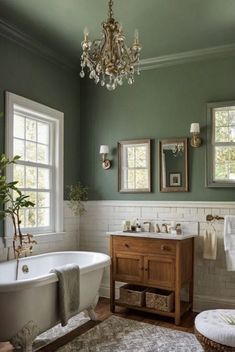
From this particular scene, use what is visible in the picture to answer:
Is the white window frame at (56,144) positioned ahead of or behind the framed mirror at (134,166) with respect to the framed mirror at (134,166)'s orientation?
ahead

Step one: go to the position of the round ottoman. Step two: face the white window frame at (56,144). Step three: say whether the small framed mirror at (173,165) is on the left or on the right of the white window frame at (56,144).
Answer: right

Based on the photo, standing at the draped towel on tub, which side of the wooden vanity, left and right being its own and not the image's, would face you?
front

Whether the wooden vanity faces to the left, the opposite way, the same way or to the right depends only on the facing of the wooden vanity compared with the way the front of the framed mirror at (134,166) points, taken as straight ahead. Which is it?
the same way

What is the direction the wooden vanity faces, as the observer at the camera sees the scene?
facing the viewer and to the left of the viewer

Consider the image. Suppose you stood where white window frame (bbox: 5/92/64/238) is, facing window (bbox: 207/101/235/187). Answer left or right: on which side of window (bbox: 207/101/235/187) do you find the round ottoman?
right

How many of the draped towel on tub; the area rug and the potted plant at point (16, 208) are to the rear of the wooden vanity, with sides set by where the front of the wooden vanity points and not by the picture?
0

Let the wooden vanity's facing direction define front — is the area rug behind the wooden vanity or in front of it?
in front

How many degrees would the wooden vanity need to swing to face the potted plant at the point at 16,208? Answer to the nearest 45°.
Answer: approximately 45° to its right

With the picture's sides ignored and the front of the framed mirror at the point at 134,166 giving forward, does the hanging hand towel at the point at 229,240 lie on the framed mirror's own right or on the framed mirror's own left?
on the framed mirror's own left

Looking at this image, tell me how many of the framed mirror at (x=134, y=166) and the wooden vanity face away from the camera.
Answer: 0

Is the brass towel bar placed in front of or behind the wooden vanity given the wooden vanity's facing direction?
behind
